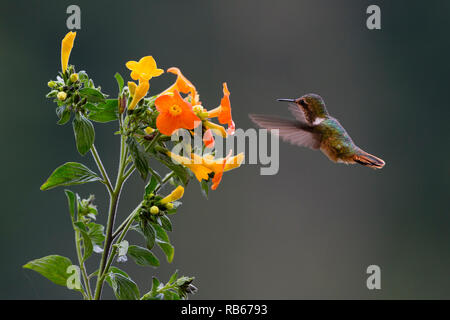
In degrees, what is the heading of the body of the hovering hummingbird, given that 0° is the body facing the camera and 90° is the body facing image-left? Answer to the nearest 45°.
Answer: approximately 90°
